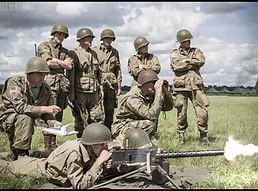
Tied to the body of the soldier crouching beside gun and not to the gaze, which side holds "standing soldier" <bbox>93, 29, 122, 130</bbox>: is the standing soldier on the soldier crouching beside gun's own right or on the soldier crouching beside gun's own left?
on the soldier crouching beside gun's own left

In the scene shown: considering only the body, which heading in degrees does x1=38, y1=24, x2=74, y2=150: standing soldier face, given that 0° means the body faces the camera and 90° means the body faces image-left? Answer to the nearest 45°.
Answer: approximately 315°

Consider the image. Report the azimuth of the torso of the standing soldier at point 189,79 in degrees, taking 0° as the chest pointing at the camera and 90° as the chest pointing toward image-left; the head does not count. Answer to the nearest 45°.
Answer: approximately 0°

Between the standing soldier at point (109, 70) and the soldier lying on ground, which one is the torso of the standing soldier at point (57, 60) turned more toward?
the soldier lying on ground

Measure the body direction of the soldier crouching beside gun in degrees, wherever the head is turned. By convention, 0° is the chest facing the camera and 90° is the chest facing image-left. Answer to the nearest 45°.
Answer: approximately 270°

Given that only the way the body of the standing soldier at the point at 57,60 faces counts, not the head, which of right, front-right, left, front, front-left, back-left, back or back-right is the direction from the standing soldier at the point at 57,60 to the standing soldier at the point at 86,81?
left

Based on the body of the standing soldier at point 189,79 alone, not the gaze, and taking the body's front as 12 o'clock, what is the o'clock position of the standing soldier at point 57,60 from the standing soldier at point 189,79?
the standing soldier at point 57,60 is roughly at 2 o'clock from the standing soldier at point 189,79.

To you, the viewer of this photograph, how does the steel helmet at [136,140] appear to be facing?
facing to the right of the viewer

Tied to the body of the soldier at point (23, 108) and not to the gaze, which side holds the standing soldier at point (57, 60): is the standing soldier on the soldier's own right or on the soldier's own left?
on the soldier's own left
